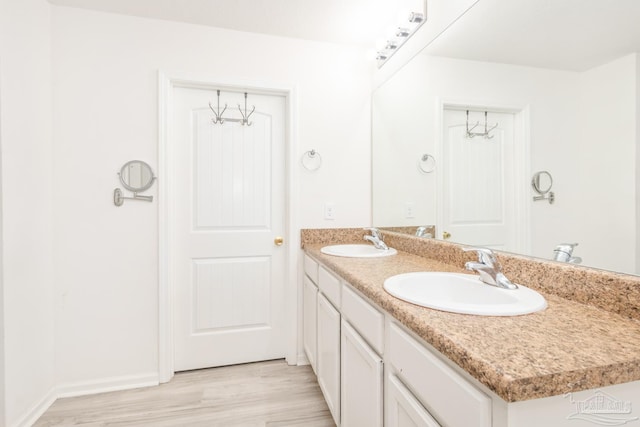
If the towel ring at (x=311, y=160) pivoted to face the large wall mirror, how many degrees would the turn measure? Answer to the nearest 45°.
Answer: approximately 45° to its left

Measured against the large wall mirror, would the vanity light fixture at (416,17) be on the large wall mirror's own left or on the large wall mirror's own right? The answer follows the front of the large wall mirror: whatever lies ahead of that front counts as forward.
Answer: on the large wall mirror's own right

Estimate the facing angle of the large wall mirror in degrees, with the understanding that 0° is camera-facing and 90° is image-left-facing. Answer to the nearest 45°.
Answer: approximately 45°

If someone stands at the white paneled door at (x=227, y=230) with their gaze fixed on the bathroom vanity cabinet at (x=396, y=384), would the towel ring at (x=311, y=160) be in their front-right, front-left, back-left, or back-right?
front-left

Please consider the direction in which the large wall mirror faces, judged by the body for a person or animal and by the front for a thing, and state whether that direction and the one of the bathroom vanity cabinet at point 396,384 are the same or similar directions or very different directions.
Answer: same or similar directions

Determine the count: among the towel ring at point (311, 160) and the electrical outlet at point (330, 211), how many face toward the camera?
2

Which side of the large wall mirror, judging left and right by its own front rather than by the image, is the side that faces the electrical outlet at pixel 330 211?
right

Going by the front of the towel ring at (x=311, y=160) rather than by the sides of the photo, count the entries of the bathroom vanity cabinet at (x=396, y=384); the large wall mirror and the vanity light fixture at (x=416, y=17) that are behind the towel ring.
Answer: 0

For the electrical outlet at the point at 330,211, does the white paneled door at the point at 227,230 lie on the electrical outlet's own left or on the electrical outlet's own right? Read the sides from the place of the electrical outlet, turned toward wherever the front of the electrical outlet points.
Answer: on the electrical outlet's own right

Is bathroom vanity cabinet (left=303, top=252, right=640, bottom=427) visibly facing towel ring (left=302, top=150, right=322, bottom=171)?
no

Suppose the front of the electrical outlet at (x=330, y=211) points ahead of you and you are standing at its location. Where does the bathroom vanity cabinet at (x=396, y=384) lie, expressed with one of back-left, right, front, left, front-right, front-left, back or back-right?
front

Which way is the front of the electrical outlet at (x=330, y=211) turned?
toward the camera

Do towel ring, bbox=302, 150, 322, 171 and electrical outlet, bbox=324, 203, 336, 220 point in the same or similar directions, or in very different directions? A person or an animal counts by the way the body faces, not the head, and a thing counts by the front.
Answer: same or similar directions
